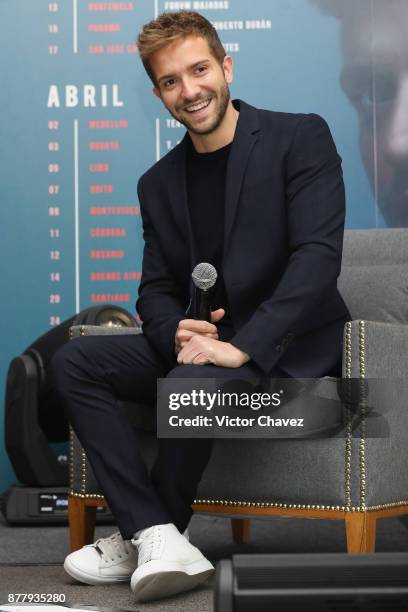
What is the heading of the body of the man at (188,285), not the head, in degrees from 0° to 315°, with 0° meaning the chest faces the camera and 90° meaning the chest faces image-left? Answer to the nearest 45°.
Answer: approximately 45°

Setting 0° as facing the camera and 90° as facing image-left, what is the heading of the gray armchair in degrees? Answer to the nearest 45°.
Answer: approximately 45°
